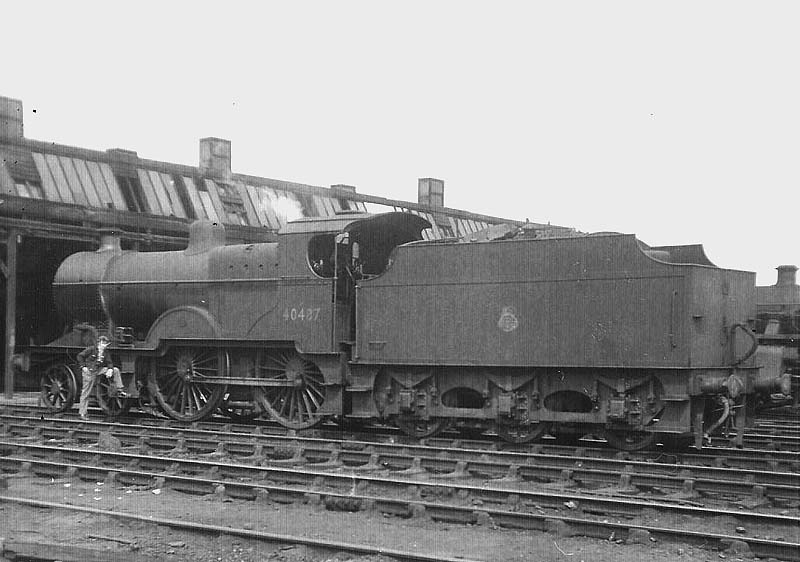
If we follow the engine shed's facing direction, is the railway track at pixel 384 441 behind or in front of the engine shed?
in front

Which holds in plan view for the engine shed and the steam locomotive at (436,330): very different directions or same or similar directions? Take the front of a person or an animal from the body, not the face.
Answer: very different directions

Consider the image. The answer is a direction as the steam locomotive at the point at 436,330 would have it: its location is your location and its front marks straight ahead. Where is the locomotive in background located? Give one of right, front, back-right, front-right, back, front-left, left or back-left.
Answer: right

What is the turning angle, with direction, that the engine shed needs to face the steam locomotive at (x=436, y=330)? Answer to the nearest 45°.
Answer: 0° — it already faces it

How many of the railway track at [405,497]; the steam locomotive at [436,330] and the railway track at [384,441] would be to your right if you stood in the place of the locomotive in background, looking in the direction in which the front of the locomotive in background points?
0

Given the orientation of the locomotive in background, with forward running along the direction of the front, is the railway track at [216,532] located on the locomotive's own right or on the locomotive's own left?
on the locomotive's own left

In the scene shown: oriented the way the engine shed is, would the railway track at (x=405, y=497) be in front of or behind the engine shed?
in front

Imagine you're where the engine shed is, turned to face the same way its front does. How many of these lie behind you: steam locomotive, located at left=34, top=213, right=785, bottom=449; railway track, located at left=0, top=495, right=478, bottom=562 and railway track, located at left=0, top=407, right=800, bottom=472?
0

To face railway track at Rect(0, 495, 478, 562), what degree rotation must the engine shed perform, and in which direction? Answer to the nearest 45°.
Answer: approximately 45° to its right
